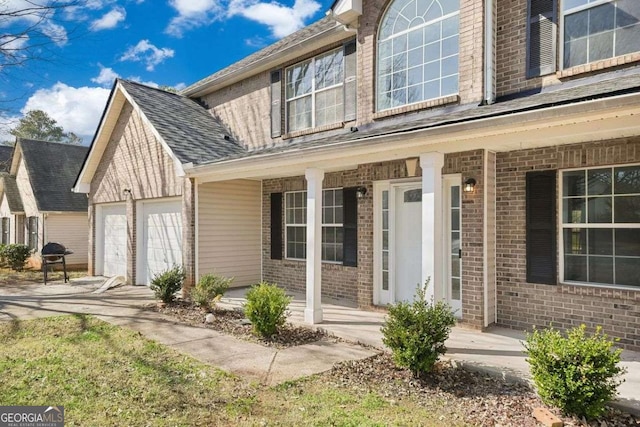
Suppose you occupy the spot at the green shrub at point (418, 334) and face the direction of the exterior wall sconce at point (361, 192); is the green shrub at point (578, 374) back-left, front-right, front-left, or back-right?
back-right

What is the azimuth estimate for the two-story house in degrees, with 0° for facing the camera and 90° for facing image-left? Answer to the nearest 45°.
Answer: approximately 45°

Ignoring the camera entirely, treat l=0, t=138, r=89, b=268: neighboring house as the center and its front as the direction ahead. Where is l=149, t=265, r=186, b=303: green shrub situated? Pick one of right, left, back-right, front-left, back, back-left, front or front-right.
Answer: front-left

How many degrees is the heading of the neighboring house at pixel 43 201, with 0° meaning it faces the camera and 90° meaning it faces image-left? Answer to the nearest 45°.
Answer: approximately 45°

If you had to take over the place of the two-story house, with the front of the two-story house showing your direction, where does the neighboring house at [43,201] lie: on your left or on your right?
on your right

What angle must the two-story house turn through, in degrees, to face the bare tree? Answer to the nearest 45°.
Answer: approximately 45° to its right

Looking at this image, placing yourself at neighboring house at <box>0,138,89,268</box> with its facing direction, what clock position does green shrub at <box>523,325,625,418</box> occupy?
The green shrub is roughly at 10 o'clock from the neighboring house.

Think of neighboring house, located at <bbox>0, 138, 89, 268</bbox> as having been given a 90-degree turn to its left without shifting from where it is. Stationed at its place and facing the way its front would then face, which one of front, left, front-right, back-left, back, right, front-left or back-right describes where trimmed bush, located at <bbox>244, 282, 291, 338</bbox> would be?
front-right

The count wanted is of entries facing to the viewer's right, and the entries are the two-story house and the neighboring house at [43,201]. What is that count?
0

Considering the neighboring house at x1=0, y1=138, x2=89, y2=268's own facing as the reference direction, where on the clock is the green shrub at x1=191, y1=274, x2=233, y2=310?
The green shrub is roughly at 10 o'clock from the neighboring house.

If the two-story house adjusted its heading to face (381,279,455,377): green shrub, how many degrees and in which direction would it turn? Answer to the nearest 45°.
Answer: approximately 45° to its left
